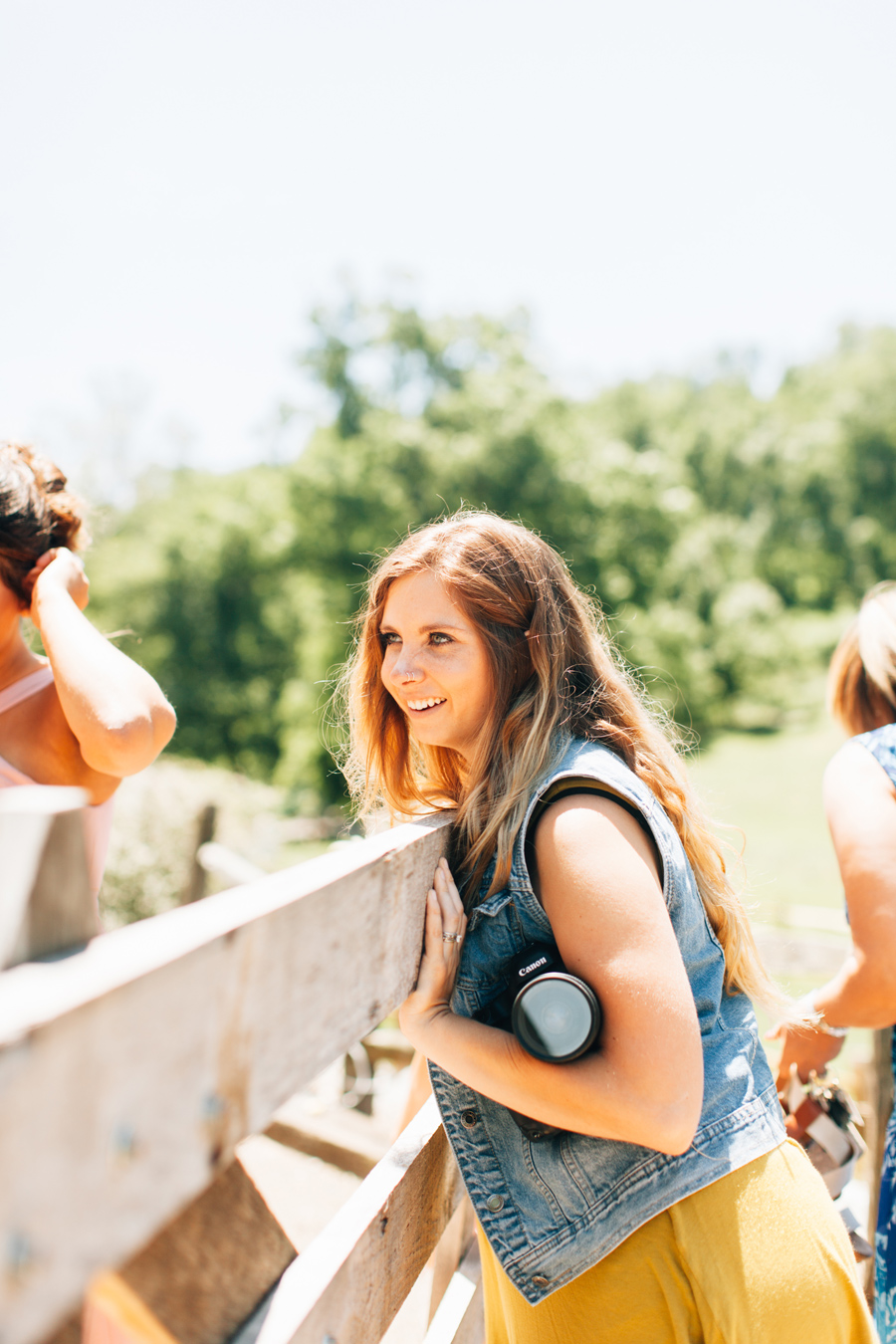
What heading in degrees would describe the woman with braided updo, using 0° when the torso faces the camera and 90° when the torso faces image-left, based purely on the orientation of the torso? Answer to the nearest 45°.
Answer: approximately 135°

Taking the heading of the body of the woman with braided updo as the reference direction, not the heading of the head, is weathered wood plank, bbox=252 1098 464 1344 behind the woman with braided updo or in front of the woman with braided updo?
behind

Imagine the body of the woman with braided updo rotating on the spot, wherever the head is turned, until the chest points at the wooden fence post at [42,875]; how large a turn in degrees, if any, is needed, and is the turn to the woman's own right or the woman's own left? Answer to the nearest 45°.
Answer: approximately 135° to the woman's own left

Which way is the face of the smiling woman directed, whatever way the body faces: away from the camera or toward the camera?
toward the camera
